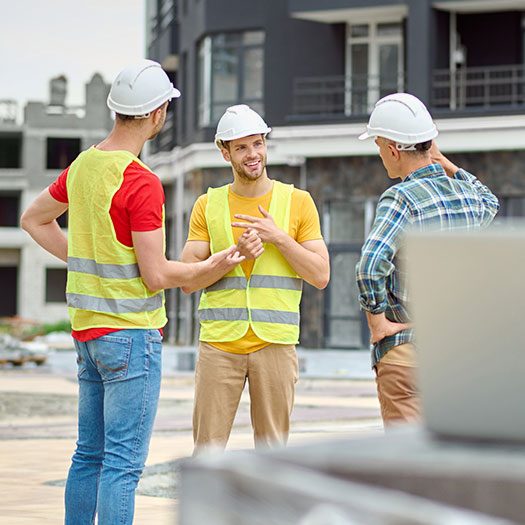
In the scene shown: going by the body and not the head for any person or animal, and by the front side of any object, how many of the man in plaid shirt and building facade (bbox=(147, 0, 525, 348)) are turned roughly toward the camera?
1

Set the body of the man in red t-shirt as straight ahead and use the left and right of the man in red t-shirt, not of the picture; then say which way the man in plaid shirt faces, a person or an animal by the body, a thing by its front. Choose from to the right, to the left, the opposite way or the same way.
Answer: to the left

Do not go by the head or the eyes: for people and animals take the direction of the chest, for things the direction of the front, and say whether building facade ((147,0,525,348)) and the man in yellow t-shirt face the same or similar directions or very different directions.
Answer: same or similar directions

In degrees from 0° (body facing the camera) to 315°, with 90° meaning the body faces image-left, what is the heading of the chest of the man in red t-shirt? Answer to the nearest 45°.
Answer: approximately 225°

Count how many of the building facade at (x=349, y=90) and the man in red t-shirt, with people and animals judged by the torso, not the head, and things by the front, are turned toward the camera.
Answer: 1

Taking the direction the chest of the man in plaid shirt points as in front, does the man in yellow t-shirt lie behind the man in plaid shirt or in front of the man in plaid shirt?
in front

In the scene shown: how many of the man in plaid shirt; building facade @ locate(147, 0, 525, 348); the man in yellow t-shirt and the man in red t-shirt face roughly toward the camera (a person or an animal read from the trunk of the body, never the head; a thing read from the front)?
2

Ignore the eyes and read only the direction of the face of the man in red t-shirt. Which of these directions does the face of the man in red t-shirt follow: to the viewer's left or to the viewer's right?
to the viewer's right

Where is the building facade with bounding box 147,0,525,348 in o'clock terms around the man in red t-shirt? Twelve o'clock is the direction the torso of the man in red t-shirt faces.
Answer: The building facade is roughly at 11 o'clock from the man in red t-shirt.

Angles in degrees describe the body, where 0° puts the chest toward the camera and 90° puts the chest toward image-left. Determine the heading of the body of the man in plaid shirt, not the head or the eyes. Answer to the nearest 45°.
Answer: approximately 135°

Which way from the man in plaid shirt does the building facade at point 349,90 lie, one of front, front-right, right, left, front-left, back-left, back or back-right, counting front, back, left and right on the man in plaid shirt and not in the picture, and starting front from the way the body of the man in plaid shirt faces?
front-right

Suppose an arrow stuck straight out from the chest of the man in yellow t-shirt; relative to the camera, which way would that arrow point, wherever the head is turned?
toward the camera

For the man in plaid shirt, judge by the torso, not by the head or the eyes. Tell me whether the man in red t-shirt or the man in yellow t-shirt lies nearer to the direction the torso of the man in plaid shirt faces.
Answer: the man in yellow t-shirt

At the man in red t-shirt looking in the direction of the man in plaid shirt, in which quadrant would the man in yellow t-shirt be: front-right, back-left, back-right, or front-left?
front-left

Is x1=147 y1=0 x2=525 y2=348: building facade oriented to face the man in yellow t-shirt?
yes

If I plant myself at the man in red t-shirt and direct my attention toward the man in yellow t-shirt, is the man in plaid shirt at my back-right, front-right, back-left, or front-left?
front-right

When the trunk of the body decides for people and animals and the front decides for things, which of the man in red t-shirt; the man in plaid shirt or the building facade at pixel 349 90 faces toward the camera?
the building facade
